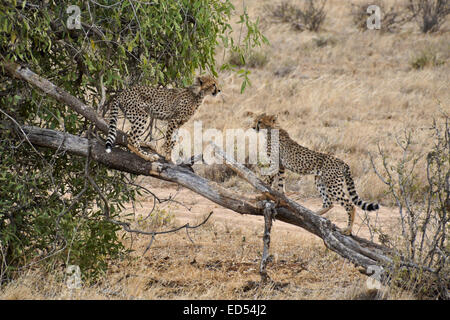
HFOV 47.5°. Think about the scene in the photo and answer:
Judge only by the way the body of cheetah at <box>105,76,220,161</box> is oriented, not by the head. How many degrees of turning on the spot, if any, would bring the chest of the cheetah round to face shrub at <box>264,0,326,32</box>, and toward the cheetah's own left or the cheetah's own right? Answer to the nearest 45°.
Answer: approximately 90° to the cheetah's own left

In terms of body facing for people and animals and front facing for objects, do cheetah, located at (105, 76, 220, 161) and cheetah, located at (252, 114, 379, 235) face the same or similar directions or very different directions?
very different directions

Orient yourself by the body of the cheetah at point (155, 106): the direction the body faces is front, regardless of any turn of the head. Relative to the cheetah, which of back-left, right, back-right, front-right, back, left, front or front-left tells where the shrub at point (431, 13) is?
front-left

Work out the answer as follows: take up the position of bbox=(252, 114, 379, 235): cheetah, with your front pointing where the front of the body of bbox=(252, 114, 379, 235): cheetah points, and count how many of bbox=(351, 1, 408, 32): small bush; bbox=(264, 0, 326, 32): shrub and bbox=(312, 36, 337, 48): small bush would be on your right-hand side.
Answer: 3

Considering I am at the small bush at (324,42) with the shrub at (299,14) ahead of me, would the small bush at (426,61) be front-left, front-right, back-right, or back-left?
back-right

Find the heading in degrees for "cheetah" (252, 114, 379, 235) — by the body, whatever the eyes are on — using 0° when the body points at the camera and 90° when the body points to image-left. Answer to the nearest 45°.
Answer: approximately 90°

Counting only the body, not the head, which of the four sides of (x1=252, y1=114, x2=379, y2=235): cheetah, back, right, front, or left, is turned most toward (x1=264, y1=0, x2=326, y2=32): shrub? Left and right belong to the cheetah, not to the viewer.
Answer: right

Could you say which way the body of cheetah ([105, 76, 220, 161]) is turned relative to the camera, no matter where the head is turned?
to the viewer's right

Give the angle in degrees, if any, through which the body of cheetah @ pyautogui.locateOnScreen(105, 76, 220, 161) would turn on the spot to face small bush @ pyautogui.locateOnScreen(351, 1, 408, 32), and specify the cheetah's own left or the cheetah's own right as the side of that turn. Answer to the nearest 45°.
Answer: approximately 45° to the cheetah's own left

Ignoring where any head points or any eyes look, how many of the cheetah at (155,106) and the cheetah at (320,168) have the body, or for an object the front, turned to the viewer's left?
1

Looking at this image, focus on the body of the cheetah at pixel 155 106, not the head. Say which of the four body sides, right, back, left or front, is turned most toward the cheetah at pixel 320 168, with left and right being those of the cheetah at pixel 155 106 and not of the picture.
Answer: front

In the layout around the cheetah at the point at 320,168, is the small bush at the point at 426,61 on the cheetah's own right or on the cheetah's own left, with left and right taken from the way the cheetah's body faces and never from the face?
on the cheetah's own right
